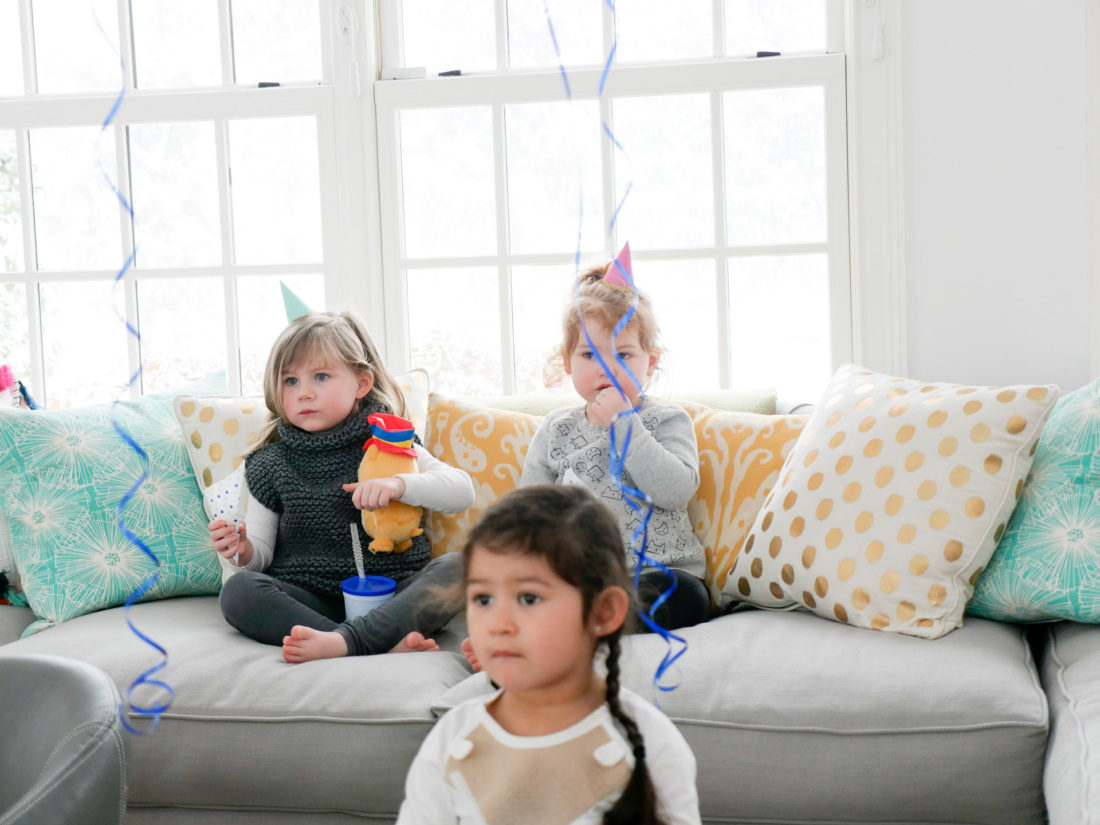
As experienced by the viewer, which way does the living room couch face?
facing the viewer

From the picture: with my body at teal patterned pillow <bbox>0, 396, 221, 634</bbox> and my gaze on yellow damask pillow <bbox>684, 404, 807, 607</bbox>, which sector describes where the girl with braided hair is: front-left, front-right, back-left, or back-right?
front-right

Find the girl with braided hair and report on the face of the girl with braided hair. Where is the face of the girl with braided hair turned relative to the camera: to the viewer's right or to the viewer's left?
to the viewer's left
